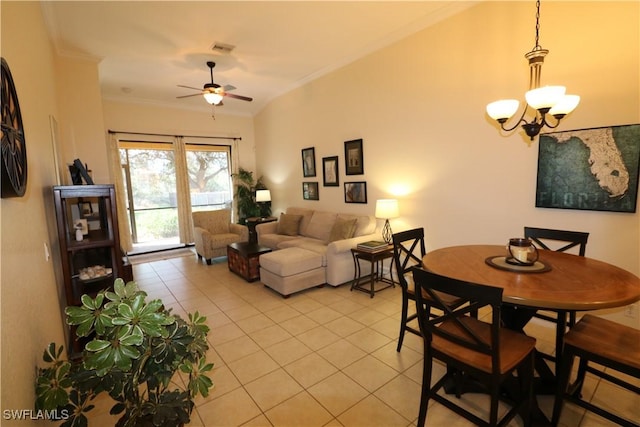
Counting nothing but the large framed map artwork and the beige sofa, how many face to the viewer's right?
0

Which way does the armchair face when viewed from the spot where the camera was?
facing the viewer and to the right of the viewer

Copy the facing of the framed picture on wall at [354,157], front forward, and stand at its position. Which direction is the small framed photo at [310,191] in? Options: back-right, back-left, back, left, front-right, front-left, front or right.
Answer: right

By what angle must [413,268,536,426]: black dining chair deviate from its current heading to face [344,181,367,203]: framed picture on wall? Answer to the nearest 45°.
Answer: approximately 90° to its left

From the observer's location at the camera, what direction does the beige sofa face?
facing the viewer and to the left of the viewer

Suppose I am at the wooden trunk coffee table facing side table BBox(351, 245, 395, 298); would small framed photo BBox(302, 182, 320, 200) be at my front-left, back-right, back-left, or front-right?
front-left

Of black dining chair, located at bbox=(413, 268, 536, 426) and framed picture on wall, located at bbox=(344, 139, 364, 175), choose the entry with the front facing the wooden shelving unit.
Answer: the framed picture on wall

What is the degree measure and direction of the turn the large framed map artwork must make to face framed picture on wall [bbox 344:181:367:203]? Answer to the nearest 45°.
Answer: approximately 45° to its right

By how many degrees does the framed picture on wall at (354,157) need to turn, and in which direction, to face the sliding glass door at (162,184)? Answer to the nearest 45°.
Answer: approximately 45° to its right

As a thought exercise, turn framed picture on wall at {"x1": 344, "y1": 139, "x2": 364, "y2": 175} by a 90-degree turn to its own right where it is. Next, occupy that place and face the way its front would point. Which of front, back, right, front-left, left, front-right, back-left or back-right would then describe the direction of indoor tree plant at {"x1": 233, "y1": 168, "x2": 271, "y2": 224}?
front

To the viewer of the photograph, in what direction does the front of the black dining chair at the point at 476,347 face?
facing away from the viewer and to the right of the viewer

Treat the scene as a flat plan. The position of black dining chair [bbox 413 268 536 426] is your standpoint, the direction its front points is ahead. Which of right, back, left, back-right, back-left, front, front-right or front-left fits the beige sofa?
left

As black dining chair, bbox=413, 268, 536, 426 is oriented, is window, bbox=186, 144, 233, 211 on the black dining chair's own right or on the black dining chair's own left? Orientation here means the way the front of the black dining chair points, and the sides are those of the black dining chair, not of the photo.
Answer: on the black dining chair's own left

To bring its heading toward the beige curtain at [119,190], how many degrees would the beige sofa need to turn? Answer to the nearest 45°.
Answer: approximately 45° to its right

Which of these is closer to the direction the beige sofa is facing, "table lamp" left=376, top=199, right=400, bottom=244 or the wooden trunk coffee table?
the wooden trunk coffee table

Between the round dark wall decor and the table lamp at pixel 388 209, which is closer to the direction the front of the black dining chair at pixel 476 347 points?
the table lamp

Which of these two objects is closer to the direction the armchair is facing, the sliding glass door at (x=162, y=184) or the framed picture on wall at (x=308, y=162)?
the framed picture on wall
